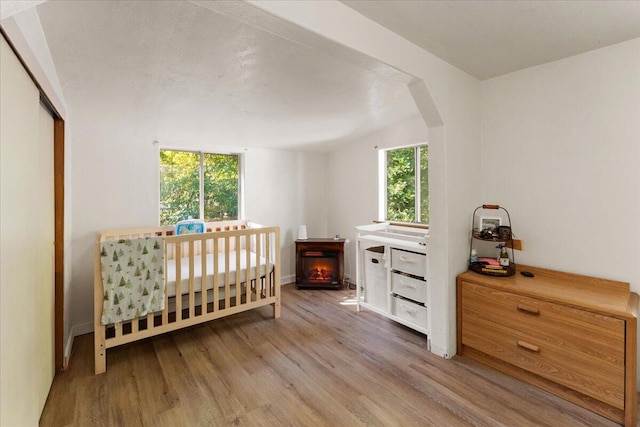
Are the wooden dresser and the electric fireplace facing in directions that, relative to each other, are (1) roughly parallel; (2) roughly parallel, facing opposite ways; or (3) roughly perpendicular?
roughly perpendicular

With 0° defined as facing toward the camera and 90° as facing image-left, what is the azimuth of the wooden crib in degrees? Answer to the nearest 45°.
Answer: approximately 315°

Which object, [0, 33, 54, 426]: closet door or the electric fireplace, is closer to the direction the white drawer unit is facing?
the closet door

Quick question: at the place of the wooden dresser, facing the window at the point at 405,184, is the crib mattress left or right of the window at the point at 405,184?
left

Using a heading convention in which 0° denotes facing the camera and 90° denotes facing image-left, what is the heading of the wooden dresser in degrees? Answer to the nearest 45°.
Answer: approximately 45°

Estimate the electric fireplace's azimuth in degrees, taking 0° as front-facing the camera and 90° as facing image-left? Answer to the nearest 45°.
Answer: approximately 0°

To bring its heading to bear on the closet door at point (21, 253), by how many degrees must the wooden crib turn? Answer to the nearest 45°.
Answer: approximately 90° to its right

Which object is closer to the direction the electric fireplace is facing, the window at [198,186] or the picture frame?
the picture frame

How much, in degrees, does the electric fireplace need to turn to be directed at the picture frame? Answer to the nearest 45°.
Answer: approximately 45° to its left

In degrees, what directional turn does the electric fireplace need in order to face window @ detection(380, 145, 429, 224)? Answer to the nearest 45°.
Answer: approximately 90° to its left
